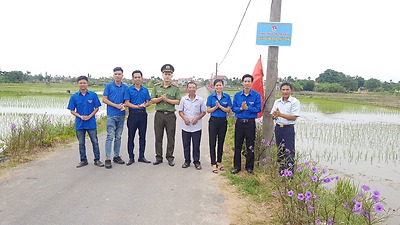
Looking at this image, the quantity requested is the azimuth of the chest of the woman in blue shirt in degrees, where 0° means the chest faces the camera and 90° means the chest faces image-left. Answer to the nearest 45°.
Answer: approximately 0°

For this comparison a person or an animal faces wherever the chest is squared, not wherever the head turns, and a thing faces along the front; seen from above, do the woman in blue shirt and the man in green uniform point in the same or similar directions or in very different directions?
same or similar directions

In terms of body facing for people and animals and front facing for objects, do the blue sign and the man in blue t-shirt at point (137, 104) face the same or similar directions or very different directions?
same or similar directions

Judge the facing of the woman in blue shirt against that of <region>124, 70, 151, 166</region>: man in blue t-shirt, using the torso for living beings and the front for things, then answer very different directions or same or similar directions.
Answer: same or similar directions

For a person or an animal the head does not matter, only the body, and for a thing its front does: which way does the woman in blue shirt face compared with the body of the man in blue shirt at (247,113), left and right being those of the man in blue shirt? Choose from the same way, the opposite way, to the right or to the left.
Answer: the same way

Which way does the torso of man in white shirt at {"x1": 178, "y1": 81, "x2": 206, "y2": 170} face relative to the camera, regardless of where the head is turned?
toward the camera

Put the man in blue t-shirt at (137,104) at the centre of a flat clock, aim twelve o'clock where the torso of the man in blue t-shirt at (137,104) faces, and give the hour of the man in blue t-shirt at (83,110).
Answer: the man in blue t-shirt at (83,110) is roughly at 3 o'clock from the man in blue t-shirt at (137,104).

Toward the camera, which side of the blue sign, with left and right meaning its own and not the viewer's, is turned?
front

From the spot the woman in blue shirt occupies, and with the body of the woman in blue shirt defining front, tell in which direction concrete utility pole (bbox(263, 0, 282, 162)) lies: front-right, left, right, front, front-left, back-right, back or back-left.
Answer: left

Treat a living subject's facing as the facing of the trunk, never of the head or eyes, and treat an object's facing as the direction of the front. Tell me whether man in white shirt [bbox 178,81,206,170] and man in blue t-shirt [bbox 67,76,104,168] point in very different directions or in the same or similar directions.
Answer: same or similar directions

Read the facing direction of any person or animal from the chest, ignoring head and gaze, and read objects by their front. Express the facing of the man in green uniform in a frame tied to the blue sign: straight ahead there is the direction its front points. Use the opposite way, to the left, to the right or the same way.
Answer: the same way

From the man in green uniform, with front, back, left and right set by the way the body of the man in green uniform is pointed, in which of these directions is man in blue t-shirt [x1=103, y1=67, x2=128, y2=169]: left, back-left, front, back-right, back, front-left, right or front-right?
right

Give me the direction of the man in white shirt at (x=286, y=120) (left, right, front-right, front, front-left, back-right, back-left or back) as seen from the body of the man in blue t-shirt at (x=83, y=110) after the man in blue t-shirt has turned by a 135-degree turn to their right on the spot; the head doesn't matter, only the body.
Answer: back
